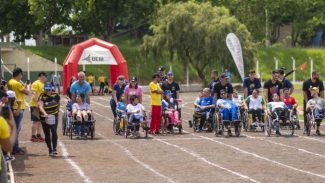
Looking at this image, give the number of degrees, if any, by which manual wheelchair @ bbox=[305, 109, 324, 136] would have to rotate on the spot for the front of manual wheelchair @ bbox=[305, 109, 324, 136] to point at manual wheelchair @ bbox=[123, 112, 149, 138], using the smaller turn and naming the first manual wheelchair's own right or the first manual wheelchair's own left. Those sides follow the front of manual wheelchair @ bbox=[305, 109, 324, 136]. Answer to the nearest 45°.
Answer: approximately 45° to the first manual wheelchair's own right

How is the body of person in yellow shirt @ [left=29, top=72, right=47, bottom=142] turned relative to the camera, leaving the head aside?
to the viewer's right

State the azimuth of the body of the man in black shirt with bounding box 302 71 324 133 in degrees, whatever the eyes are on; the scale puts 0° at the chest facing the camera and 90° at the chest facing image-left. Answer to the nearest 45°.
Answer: approximately 0°

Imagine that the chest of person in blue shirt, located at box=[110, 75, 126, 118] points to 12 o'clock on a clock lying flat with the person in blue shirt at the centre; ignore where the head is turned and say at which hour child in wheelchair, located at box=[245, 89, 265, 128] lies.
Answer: The child in wheelchair is roughly at 9 o'clock from the person in blue shirt.
